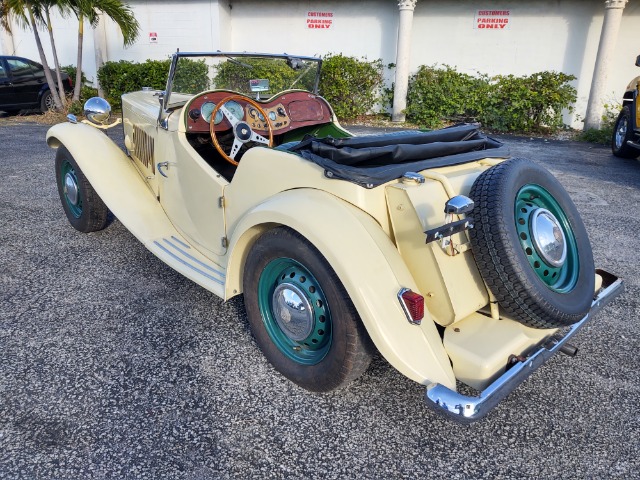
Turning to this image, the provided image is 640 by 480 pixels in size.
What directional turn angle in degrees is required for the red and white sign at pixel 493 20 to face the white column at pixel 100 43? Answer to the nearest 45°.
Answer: approximately 90° to its right

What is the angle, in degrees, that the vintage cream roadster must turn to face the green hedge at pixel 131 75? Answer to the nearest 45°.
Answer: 0° — it already faces it

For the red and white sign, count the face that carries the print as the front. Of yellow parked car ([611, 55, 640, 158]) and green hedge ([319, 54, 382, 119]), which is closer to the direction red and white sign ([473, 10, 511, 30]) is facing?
the yellow parked car

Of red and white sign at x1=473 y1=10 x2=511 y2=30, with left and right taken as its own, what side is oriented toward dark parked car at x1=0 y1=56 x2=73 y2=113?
right

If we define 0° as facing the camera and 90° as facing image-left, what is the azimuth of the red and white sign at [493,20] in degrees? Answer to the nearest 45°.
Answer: approximately 0°

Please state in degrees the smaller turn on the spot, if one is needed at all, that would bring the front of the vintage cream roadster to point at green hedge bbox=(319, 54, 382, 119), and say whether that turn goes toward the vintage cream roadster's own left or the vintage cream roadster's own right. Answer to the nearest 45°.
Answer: approximately 45° to the vintage cream roadster's own right

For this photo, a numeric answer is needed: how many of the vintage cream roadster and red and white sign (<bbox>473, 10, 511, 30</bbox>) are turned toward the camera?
1

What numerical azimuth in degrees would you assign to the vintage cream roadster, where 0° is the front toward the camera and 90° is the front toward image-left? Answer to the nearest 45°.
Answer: approximately 135°
